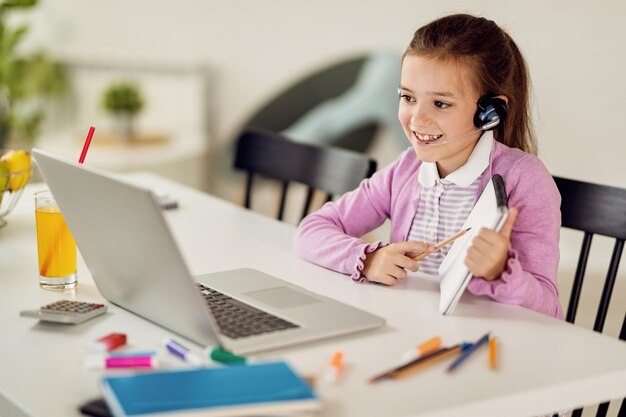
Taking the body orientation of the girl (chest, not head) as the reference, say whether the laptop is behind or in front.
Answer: in front

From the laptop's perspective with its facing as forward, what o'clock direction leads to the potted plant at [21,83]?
The potted plant is roughly at 10 o'clock from the laptop.

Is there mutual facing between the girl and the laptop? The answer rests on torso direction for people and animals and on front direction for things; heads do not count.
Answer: yes

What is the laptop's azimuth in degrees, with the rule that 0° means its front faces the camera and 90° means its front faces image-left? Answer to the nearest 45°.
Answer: approximately 225°

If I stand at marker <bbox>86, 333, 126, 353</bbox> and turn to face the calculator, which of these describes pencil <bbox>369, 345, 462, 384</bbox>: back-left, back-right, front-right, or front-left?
back-right

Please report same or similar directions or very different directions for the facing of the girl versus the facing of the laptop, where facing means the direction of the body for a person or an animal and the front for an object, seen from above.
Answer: very different directions

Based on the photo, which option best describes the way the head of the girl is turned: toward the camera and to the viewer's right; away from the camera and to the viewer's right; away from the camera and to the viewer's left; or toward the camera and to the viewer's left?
toward the camera and to the viewer's left

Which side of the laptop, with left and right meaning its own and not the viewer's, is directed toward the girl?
front

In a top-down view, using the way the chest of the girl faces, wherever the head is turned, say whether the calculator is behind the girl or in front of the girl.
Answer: in front

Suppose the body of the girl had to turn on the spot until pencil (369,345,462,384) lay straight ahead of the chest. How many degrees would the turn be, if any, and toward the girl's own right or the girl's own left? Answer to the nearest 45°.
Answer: approximately 45° to the girl's own left

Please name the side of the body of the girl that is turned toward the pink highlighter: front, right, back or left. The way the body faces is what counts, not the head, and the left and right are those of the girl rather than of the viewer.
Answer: front

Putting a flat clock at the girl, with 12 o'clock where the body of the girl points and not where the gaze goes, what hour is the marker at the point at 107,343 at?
The marker is roughly at 12 o'clock from the girl.

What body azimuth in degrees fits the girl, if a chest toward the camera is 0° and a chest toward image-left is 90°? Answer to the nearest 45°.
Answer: approximately 45°

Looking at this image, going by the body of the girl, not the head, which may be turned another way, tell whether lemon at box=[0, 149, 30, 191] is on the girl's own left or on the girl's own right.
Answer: on the girl's own right
